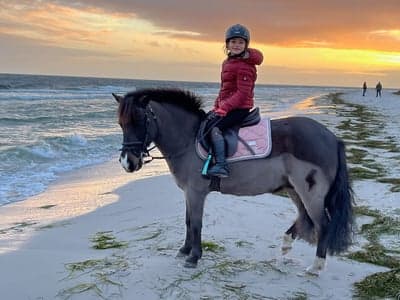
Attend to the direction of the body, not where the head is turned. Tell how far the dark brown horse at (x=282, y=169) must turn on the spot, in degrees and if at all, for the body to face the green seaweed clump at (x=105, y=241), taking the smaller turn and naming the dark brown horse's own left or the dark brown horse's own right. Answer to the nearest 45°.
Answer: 0° — it already faces it

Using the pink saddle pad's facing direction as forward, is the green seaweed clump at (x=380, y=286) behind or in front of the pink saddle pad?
behind

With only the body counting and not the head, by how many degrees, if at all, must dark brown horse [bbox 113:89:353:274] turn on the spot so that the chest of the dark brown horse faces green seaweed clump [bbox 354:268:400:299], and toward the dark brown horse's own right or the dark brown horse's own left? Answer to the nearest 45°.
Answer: approximately 135° to the dark brown horse's own left

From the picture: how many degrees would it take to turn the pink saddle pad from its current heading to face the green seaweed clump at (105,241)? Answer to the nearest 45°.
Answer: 0° — it already faces it

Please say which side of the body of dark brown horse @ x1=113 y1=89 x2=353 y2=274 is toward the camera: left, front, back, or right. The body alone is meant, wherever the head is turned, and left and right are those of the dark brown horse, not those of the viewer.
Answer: left

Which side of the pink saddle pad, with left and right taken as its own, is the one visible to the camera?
left
